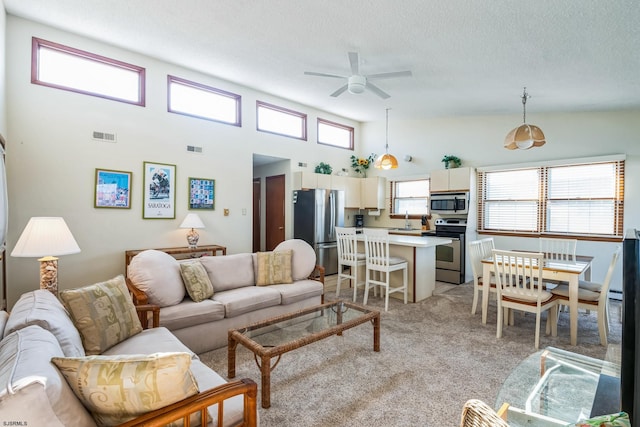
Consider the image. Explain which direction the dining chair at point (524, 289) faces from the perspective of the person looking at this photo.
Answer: facing away from the viewer and to the right of the viewer

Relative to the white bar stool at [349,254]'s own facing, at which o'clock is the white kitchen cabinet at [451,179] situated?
The white kitchen cabinet is roughly at 12 o'clock from the white bar stool.

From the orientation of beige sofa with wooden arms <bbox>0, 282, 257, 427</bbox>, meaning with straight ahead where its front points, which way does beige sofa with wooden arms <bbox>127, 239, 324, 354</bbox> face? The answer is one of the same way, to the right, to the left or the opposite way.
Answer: to the right

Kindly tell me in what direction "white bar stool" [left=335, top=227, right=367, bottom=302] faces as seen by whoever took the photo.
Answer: facing away from the viewer and to the right of the viewer

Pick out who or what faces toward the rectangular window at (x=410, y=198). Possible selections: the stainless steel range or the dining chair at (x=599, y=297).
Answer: the dining chair

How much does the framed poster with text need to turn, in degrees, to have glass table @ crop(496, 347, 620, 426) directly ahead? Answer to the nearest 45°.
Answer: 0° — it already faces it

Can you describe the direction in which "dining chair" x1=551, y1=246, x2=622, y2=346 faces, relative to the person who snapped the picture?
facing away from the viewer and to the left of the viewer

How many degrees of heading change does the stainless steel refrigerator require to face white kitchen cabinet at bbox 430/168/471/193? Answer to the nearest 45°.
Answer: approximately 45° to its left

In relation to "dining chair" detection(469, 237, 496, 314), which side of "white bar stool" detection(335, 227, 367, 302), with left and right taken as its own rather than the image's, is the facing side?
right

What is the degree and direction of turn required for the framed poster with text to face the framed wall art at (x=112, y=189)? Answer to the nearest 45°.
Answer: approximately 135° to its right

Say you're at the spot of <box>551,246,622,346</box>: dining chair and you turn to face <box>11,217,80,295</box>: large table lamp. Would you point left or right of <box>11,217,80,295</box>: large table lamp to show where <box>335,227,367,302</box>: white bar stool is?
right

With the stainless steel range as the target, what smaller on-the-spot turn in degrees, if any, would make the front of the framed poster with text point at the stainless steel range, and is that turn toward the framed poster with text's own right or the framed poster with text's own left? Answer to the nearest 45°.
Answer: approximately 45° to the framed poster with text's own left
